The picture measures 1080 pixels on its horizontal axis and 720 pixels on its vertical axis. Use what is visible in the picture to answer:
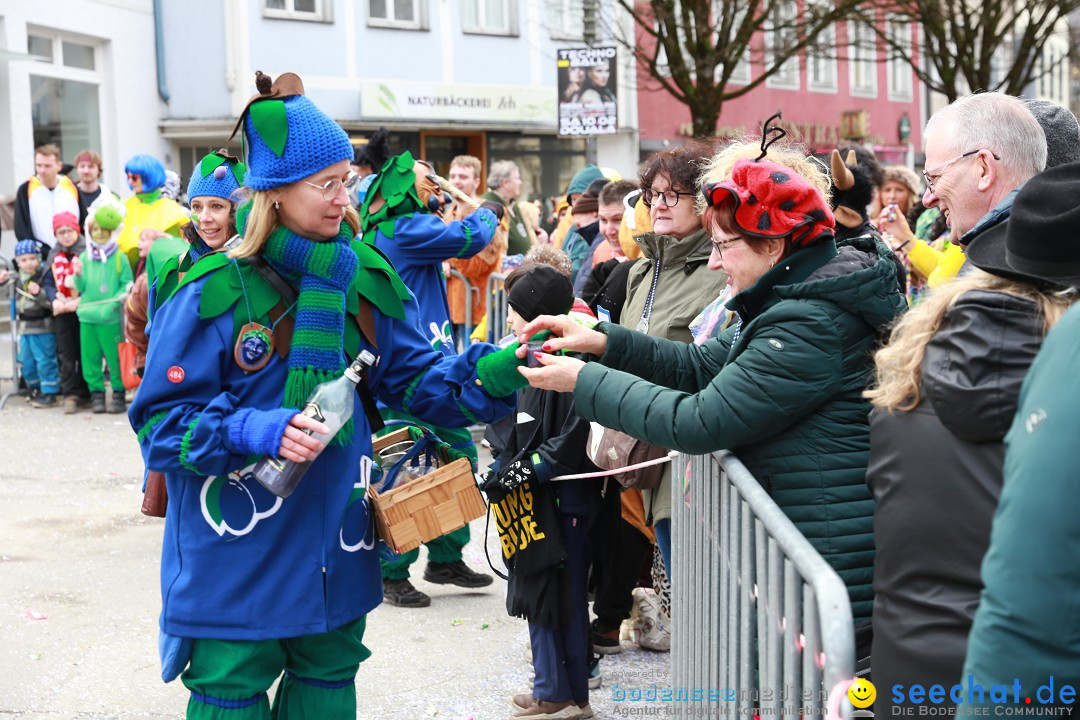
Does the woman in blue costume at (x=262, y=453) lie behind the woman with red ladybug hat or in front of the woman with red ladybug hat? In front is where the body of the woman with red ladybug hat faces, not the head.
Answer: in front

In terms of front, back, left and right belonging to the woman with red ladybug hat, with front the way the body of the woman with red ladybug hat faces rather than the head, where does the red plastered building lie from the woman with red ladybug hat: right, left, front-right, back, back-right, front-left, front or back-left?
right

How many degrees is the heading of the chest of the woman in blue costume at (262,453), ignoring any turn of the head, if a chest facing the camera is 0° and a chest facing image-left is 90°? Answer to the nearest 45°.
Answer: approximately 315°

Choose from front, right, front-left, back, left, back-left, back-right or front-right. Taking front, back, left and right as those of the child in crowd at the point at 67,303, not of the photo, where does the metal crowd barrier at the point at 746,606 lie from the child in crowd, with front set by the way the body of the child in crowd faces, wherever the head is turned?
front

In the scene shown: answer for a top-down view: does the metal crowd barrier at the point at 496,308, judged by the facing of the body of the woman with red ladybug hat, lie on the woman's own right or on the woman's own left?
on the woman's own right

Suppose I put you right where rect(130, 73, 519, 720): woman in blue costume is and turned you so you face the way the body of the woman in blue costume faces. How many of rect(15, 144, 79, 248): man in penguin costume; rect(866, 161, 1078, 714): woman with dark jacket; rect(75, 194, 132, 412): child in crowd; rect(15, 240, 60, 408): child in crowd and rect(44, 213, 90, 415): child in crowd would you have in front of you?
1

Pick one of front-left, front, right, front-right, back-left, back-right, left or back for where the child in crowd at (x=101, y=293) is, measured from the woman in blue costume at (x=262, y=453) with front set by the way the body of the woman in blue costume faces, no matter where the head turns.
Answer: back-left

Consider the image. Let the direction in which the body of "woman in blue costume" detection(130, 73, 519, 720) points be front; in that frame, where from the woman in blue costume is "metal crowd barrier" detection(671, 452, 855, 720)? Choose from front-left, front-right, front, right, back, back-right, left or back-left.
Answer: front

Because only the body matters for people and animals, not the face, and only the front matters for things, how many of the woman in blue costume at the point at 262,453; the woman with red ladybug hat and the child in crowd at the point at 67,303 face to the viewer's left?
1

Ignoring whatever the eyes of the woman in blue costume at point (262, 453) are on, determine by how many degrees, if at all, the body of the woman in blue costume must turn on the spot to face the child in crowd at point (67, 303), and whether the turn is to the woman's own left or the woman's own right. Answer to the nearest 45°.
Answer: approximately 135° to the woman's own left

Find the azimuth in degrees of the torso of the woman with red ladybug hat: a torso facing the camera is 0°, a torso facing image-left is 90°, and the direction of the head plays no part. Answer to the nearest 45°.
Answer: approximately 90°

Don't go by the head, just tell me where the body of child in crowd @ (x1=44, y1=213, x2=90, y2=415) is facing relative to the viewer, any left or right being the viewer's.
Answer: facing the viewer

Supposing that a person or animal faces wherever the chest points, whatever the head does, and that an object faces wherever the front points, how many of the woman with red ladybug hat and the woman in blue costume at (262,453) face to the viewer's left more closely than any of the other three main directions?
1

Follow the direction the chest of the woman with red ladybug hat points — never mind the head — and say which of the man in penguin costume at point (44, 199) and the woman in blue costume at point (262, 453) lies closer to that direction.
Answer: the woman in blue costume

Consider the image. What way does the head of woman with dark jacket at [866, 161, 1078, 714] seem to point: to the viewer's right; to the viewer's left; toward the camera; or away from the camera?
away from the camera
